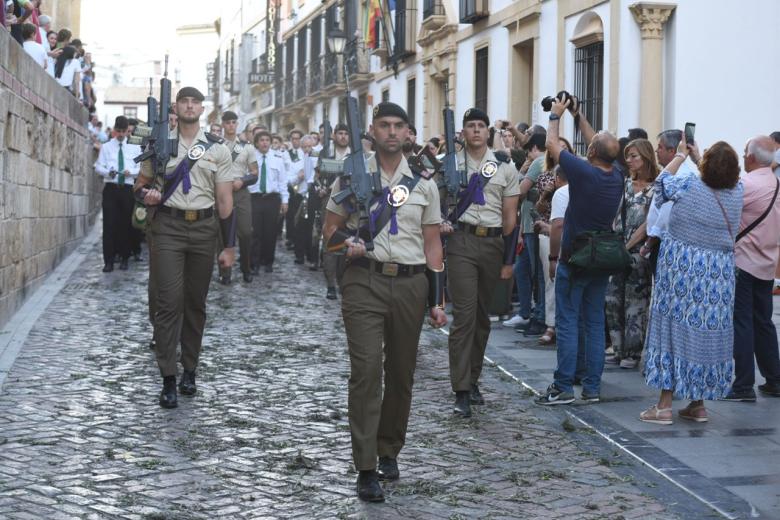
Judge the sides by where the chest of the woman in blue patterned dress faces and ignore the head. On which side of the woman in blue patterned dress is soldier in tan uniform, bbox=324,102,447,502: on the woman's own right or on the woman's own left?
on the woman's own left

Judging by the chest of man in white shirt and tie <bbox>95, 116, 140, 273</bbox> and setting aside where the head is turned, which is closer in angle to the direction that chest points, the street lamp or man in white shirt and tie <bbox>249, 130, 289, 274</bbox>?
the man in white shirt and tie

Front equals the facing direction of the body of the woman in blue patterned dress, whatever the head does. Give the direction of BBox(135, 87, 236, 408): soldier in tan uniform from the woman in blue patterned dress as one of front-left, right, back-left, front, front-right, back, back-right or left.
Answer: front-left

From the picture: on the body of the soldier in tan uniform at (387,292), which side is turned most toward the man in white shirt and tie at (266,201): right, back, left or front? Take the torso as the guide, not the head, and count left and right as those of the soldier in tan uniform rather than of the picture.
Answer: back

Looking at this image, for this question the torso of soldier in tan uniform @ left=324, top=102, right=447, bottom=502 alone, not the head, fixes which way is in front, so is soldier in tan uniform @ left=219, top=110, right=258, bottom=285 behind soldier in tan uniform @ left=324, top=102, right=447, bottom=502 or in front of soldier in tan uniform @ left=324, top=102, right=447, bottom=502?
behind

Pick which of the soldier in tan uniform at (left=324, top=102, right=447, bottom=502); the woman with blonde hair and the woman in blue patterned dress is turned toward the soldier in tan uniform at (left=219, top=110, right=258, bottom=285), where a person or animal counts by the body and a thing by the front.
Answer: the woman in blue patterned dress

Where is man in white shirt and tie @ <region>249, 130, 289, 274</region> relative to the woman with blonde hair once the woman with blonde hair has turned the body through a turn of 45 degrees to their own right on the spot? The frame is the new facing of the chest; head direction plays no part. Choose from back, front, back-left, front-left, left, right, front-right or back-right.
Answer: front-right

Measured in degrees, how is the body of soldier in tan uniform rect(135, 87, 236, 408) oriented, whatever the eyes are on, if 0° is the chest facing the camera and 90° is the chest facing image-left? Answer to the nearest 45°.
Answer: approximately 0°

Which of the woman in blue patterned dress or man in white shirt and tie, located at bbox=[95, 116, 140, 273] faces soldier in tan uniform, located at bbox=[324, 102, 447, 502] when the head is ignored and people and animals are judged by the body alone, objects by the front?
the man in white shirt and tie

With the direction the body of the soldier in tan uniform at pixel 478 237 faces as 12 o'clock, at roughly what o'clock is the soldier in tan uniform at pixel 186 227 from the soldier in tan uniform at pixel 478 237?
the soldier in tan uniform at pixel 186 227 is roughly at 3 o'clock from the soldier in tan uniform at pixel 478 237.

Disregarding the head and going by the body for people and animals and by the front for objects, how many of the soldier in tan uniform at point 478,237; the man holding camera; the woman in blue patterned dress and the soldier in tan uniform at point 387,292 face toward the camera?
2
